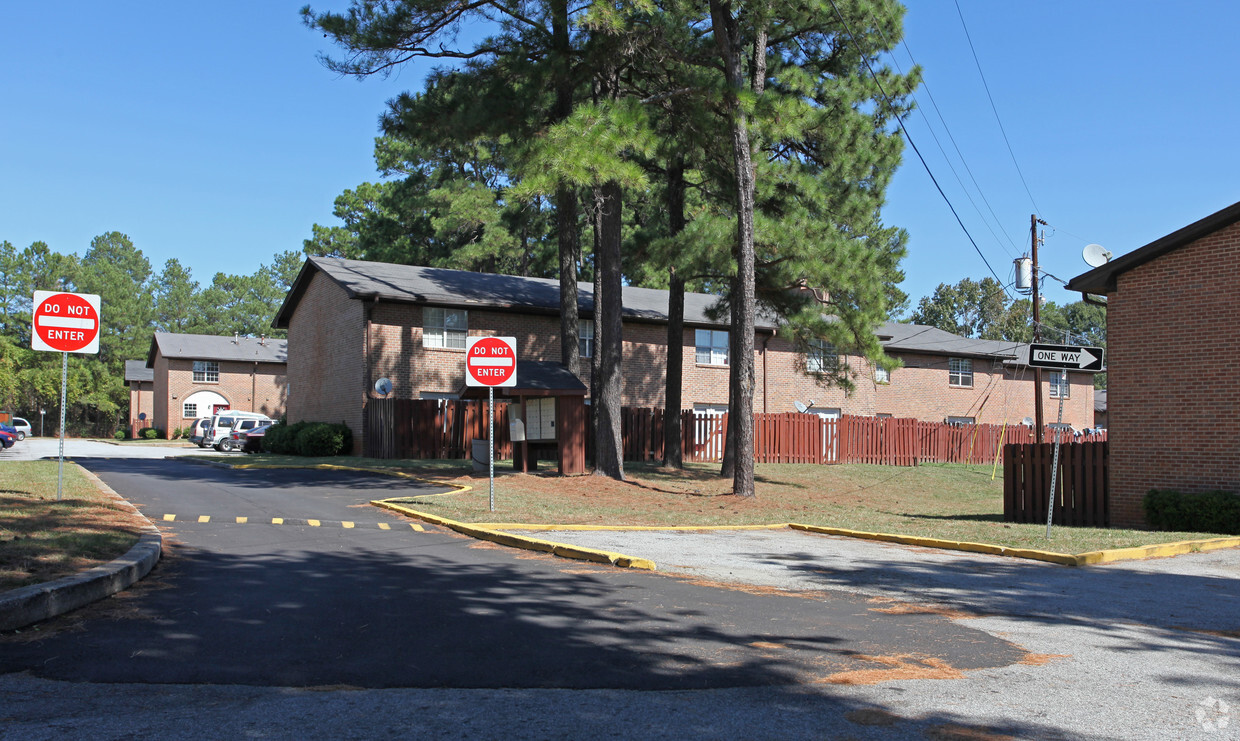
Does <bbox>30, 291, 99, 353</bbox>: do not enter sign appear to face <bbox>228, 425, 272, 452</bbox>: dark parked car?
no

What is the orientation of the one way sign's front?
toward the camera

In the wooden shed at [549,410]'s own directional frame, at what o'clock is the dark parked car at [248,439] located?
The dark parked car is roughly at 5 o'clock from the wooden shed.

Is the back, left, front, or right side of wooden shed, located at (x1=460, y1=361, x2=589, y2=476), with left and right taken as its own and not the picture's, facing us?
front

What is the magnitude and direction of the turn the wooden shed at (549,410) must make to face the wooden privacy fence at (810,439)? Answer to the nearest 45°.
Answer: approximately 135° to its left

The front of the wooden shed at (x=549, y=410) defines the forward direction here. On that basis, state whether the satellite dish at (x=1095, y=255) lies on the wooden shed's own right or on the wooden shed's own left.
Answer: on the wooden shed's own left

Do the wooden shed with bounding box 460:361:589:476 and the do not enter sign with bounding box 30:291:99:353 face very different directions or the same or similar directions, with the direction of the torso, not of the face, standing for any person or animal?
same or similar directions

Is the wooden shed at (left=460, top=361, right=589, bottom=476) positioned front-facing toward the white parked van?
no

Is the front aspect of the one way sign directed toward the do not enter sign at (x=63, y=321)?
no

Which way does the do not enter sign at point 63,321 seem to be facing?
toward the camera

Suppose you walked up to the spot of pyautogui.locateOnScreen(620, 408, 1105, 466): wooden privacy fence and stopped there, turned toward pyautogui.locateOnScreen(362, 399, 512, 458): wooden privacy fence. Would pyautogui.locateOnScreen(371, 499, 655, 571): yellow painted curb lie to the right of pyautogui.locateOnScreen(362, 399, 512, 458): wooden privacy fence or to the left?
left

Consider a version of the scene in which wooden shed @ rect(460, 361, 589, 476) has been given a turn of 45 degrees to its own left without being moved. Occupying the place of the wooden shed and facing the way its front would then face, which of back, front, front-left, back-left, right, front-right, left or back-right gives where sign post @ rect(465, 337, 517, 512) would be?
front-right

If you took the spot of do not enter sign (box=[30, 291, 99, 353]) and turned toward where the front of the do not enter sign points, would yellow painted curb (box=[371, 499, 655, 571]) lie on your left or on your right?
on your left
